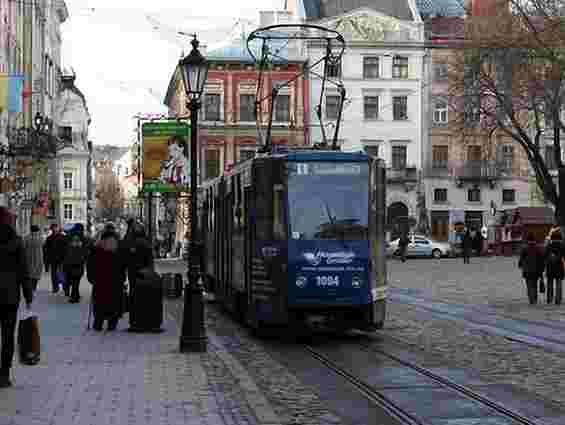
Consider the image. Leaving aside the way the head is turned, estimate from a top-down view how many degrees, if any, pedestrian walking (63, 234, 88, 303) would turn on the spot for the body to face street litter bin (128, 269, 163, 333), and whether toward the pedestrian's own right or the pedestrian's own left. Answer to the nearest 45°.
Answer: approximately 180°

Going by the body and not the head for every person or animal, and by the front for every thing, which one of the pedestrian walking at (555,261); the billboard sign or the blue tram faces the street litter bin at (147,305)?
the billboard sign

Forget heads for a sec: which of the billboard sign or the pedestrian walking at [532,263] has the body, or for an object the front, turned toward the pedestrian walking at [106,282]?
the billboard sign

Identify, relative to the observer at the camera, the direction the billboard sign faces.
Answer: facing the viewer

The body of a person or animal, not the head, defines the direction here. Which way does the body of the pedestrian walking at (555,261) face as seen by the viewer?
away from the camera

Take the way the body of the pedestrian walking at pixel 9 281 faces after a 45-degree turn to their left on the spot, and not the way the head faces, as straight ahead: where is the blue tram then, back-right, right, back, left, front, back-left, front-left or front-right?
right
